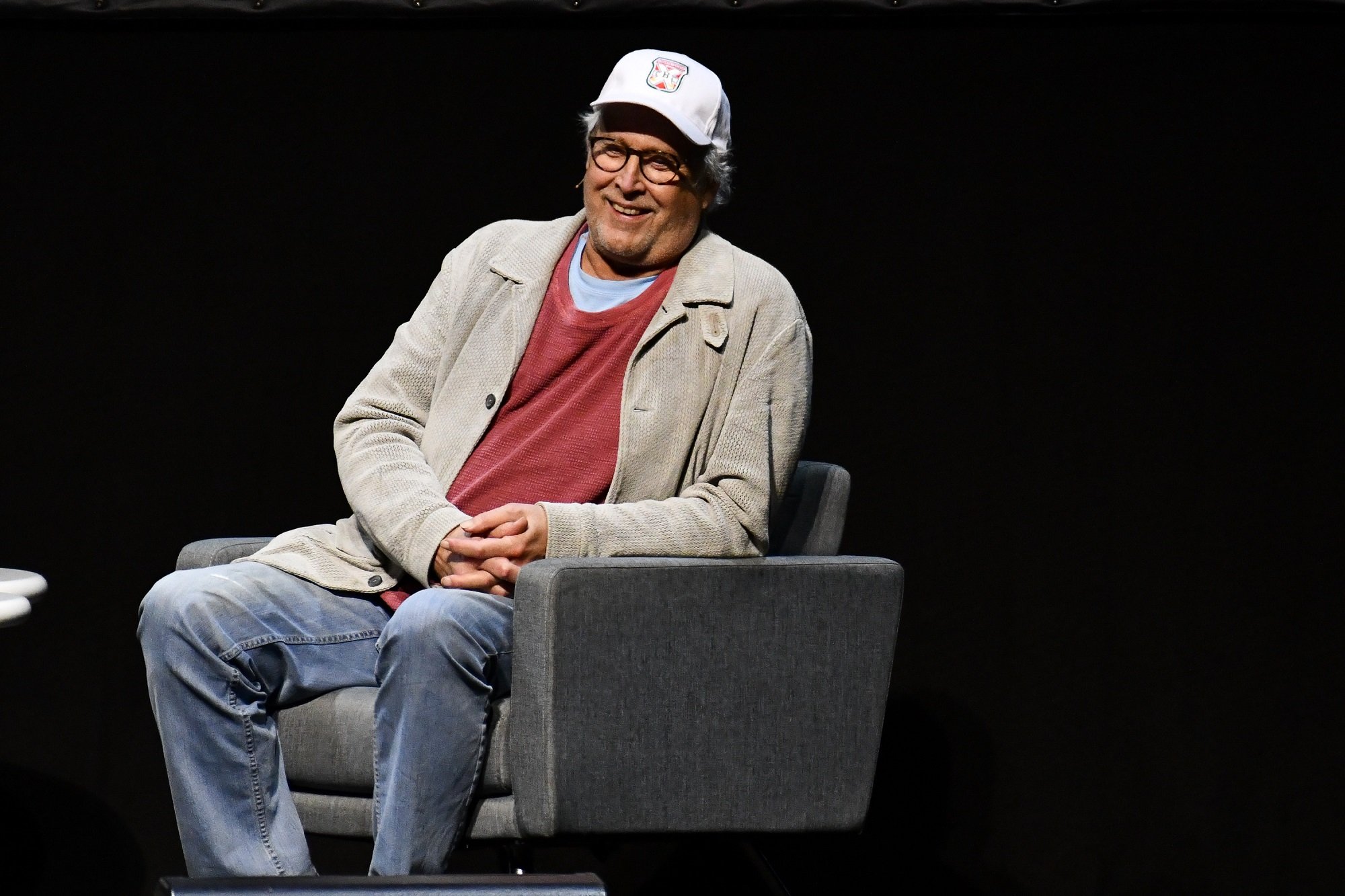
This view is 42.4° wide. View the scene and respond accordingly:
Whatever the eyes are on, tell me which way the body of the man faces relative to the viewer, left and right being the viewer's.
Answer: facing the viewer and to the left of the viewer

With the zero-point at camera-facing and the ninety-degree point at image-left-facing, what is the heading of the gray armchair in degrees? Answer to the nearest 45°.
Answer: approximately 45°
